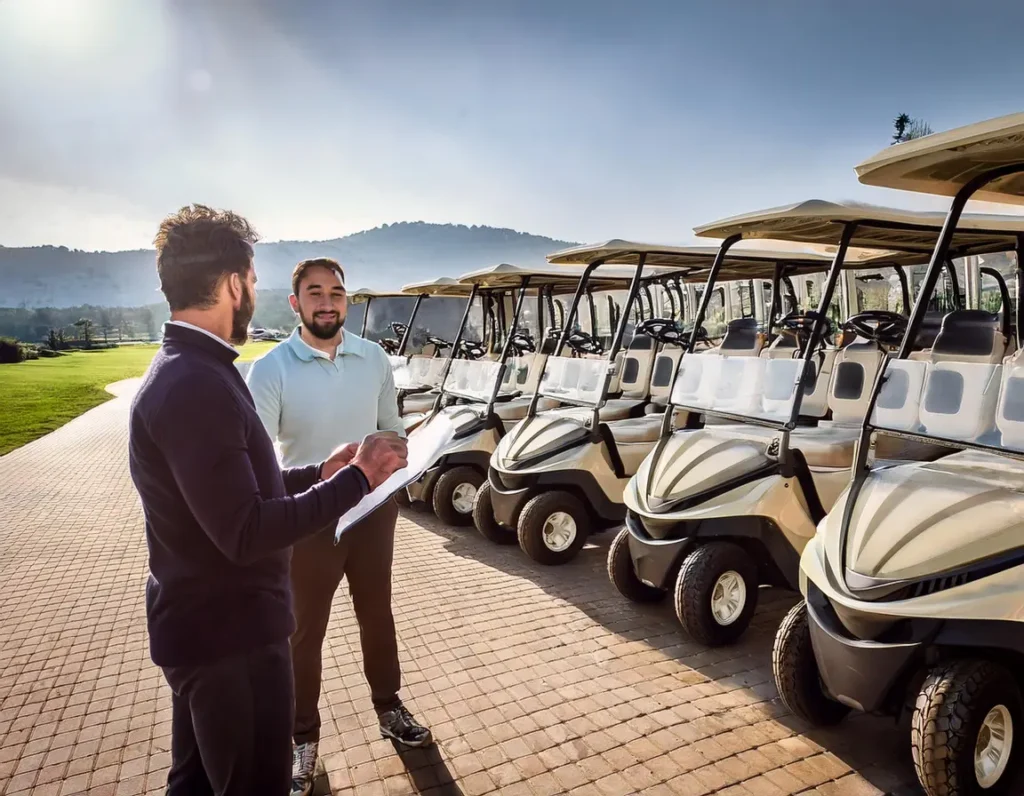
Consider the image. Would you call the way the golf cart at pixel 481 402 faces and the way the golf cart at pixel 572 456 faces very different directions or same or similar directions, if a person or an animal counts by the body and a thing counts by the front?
same or similar directions

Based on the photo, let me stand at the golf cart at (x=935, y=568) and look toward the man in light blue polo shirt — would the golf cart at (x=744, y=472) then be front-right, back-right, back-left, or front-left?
front-right

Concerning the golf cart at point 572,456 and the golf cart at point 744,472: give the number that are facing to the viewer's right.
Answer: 0

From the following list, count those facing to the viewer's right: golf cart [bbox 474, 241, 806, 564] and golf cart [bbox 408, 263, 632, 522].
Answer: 0

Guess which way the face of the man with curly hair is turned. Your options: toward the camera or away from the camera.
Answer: away from the camera

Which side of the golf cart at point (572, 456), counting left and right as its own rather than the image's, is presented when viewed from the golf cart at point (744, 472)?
left

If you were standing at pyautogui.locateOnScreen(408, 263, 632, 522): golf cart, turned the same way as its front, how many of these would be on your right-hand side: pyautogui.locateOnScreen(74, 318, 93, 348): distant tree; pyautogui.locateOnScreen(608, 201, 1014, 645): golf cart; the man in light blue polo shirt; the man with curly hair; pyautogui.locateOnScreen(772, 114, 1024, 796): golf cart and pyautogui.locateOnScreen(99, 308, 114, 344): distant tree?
2

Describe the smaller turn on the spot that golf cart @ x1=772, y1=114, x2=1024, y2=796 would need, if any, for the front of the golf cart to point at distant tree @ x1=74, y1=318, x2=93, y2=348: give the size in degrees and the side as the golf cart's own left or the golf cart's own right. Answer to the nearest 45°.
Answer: approximately 90° to the golf cart's own right

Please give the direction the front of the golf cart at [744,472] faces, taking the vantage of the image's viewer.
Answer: facing the viewer and to the left of the viewer

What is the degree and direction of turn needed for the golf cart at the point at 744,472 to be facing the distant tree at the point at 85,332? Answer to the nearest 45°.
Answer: approximately 90° to its right

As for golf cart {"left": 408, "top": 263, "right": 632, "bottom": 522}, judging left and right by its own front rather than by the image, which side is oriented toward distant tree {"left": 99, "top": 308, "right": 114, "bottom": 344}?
right

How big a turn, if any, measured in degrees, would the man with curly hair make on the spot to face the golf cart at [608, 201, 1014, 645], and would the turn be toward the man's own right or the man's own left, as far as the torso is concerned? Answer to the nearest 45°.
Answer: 0° — they already face it

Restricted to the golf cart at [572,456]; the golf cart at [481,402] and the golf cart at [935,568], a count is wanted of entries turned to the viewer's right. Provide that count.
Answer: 0

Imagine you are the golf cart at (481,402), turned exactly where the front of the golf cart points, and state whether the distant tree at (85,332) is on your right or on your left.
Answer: on your right

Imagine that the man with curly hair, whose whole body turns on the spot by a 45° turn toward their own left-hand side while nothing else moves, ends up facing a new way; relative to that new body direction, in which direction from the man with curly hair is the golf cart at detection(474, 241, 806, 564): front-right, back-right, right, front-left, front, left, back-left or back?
front-right
